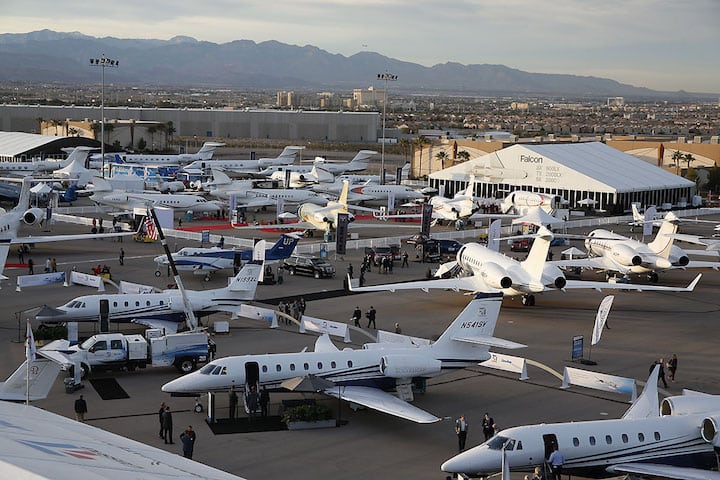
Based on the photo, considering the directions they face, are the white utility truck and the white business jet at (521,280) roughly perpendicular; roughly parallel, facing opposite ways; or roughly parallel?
roughly perpendicular

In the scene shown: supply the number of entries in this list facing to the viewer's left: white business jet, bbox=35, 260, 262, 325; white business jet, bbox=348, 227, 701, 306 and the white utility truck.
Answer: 2

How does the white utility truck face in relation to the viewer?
to the viewer's left

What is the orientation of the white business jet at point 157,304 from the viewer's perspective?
to the viewer's left

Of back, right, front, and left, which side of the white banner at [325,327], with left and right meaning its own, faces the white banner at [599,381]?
left

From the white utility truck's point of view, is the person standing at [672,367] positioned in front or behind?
behind

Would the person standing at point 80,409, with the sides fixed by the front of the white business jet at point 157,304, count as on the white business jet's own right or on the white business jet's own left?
on the white business jet's own left

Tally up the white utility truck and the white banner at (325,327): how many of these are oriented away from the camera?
0
